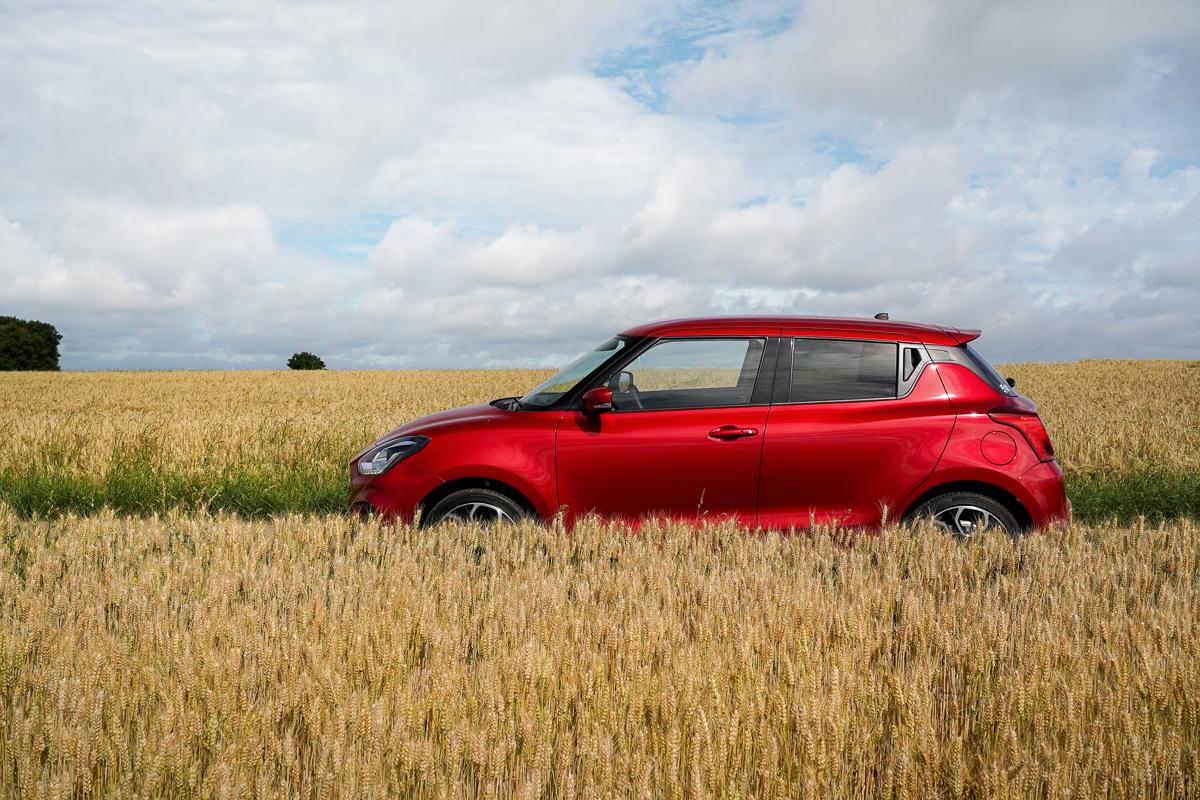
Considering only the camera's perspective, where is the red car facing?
facing to the left of the viewer
